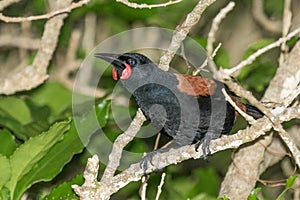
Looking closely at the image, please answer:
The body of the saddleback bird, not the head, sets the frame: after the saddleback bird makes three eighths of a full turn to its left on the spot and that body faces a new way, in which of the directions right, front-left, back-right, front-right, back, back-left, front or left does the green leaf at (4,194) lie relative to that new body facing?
back-right

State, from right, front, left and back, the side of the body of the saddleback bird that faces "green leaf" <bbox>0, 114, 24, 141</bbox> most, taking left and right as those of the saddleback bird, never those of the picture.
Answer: front

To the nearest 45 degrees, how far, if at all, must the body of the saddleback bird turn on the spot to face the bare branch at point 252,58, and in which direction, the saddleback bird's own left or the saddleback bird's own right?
approximately 135° to the saddleback bird's own left

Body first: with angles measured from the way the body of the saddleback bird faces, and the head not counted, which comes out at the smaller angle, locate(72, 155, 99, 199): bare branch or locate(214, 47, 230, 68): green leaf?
the bare branch

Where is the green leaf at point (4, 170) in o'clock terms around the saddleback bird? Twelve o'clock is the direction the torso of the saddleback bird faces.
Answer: The green leaf is roughly at 12 o'clock from the saddleback bird.

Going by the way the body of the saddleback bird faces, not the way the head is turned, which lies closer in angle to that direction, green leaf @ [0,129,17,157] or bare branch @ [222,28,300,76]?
the green leaf

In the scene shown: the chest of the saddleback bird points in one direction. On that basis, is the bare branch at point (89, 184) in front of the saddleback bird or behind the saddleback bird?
in front

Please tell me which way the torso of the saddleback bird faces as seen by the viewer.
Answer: to the viewer's left
